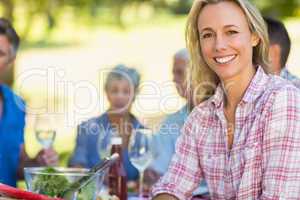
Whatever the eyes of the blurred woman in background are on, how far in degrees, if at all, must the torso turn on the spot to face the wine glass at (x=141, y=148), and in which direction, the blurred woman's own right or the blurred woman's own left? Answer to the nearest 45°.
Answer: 0° — they already face it

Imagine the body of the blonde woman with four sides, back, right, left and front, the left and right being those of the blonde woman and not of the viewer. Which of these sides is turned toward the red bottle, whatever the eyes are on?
right

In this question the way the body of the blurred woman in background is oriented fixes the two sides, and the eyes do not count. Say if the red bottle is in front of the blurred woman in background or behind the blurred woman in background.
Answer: in front

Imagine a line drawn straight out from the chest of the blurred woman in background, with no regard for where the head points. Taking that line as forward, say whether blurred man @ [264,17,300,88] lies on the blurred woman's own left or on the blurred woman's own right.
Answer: on the blurred woman's own left

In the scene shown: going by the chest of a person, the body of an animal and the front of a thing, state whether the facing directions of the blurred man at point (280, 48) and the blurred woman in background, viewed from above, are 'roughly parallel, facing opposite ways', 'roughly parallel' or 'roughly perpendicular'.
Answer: roughly perpendicular

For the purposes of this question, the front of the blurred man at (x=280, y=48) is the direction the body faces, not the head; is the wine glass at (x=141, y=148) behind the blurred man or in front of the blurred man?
in front

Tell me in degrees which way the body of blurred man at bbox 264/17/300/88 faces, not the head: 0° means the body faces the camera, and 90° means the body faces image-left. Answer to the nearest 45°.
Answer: approximately 90°

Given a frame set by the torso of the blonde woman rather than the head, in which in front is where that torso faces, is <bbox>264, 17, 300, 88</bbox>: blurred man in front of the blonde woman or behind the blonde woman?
behind
